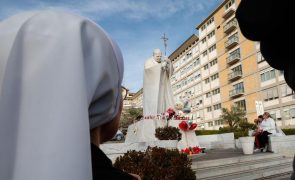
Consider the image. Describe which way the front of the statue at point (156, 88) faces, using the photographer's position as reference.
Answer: facing the viewer and to the right of the viewer

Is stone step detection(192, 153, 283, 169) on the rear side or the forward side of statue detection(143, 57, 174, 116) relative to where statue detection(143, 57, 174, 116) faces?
on the forward side

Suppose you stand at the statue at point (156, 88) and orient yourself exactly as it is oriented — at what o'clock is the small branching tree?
The small branching tree is roughly at 8 o'clock from the statue.
